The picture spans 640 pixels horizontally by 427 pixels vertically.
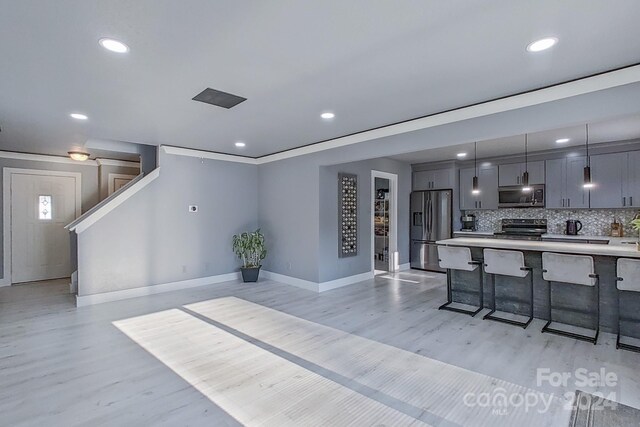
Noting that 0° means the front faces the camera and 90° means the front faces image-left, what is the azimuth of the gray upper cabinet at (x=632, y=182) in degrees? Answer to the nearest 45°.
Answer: approximately 0°

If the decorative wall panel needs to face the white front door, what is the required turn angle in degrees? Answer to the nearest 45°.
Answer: approximately 135° to its right

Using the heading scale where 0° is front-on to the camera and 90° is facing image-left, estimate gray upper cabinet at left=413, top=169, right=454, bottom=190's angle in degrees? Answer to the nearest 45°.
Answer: approximately 0°

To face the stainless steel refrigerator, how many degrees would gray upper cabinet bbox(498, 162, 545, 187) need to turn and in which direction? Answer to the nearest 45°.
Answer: approximately 90° to its right

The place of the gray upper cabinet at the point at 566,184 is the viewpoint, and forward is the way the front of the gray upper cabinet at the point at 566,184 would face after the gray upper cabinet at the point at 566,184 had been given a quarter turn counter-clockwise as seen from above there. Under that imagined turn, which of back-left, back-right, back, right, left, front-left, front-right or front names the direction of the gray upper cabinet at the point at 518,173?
back

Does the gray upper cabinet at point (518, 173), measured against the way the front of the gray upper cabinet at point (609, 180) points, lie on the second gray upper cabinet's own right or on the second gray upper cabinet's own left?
on the second gray upper cabinet's own right

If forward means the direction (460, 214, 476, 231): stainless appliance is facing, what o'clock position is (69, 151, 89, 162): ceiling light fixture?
The ceiling light fixture is roughly at 2 o'clock from the stainless appliance.

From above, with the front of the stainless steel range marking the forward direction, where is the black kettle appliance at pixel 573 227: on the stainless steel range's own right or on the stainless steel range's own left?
on the stainless steel range's own left
